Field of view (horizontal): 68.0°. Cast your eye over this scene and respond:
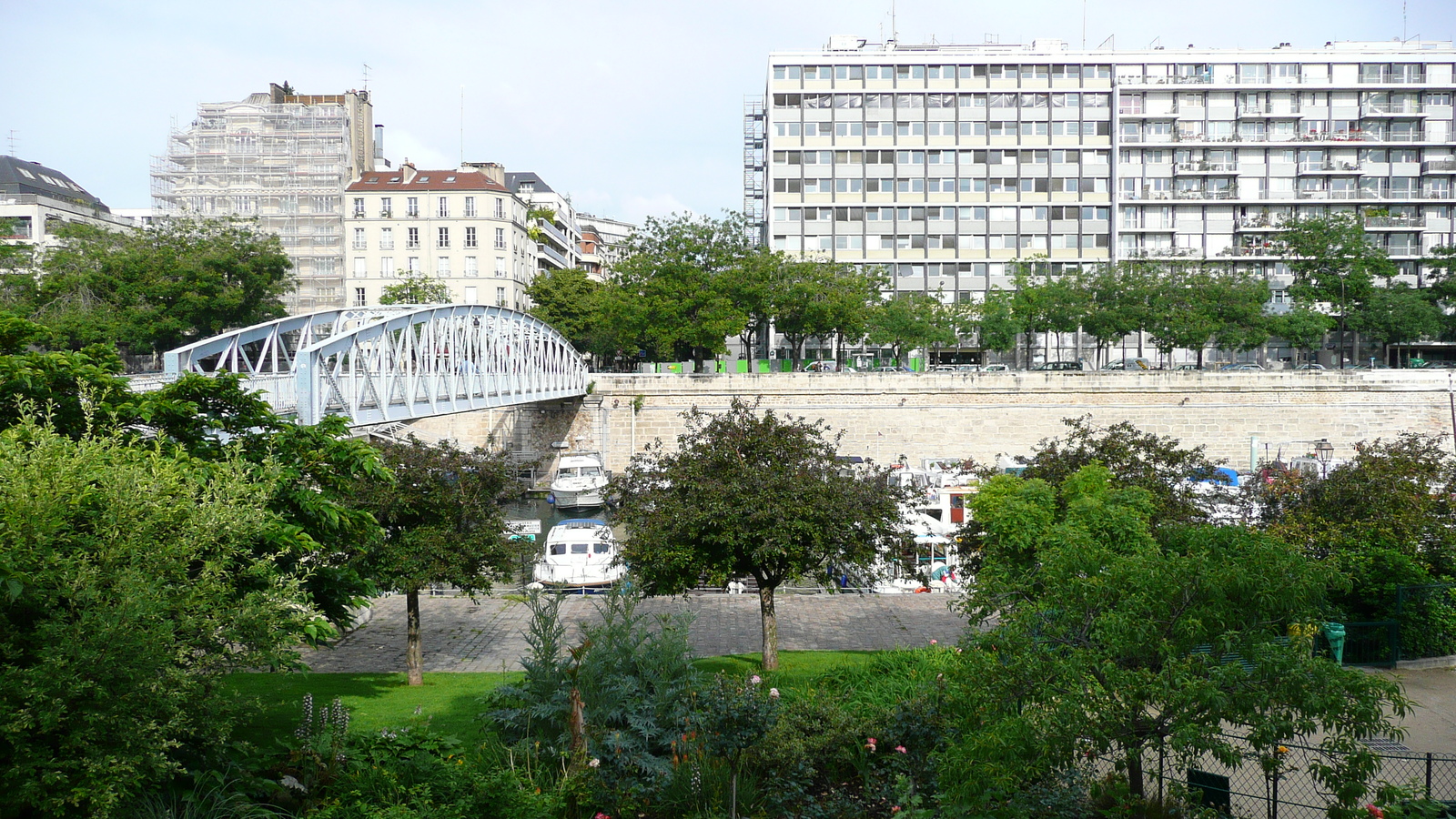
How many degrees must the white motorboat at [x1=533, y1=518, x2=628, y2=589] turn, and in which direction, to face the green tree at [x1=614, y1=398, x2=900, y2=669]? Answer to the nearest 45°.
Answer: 0° — it already faces it

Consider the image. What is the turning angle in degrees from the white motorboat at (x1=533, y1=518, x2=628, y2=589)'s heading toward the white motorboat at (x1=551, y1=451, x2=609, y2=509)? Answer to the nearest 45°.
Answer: approximately 180°

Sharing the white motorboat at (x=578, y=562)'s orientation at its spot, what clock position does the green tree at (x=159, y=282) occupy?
The green tree is roughly at 5 o'clock from the white motorboat.

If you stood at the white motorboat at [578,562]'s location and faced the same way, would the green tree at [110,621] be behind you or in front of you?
in front

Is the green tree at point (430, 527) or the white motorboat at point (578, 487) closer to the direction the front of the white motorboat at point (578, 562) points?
the green tree

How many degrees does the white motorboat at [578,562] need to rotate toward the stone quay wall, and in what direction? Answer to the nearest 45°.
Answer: approximately 135° to its left

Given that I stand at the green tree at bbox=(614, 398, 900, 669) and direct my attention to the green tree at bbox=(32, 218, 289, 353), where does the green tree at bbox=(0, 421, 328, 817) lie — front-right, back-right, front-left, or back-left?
back-left

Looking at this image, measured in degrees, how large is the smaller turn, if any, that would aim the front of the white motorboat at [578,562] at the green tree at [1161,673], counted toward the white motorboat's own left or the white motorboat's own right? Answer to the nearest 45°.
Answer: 0° — it already faces it

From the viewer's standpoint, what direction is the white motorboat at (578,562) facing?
toward the camera

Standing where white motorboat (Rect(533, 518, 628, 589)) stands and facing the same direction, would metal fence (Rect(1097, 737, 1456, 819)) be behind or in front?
in front

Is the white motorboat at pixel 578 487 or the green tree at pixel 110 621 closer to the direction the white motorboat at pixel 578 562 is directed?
the green tree
